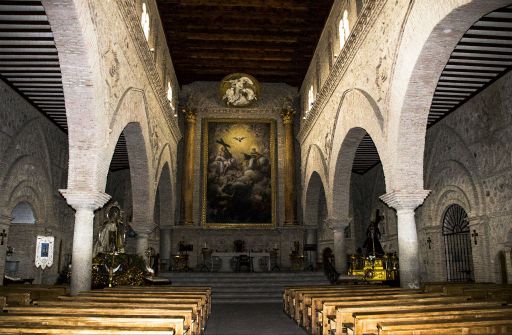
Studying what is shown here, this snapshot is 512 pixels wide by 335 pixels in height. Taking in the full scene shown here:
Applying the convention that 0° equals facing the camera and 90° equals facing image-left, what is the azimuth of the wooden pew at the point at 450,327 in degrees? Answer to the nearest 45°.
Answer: approximately 180°

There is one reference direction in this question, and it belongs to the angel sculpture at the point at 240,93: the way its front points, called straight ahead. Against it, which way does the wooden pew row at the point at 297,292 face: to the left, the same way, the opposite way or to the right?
the opposite way

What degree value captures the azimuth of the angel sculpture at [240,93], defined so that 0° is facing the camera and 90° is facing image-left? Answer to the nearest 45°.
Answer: approximately 0°

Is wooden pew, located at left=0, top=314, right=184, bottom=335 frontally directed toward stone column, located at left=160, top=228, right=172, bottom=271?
yes

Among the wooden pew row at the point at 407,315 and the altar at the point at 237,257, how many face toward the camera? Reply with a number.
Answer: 1

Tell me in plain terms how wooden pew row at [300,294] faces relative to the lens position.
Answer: facing away from the viewer

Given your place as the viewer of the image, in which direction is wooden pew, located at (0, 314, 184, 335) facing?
facing away from the viewer

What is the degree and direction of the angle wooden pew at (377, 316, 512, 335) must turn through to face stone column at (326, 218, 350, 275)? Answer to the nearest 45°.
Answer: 0° — it already faces it

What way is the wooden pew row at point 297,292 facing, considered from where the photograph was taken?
facing away from the viewer

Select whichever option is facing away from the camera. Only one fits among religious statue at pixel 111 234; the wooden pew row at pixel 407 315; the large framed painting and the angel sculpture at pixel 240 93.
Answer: the wooden pew row

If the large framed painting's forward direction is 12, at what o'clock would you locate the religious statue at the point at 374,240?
The religious statue is roughly at 11 o'clock from the large framed painting.

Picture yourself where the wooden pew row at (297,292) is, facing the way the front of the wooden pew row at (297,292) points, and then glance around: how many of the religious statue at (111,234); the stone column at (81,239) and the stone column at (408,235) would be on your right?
1

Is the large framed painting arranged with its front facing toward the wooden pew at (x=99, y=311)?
yes
